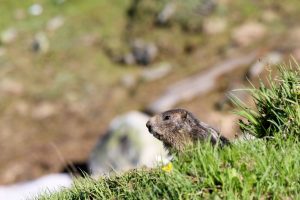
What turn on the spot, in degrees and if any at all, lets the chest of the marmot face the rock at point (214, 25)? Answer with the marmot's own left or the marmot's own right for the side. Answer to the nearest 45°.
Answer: approximately 90° to the marmot's own right

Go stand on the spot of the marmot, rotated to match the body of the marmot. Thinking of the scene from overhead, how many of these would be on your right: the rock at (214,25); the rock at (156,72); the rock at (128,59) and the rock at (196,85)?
4

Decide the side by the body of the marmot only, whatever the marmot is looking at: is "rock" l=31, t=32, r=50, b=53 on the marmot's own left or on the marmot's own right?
on the marmot's own right

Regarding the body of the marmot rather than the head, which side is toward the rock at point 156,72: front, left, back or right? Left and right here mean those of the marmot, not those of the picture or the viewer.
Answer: right

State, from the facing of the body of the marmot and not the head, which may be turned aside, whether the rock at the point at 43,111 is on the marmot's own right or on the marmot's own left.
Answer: on the marmot's own right

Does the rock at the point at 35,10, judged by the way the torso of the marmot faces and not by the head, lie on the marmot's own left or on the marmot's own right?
on the marmot's own right

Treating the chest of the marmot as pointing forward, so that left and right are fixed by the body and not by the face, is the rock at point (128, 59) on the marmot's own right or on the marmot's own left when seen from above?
on the marmot's own right

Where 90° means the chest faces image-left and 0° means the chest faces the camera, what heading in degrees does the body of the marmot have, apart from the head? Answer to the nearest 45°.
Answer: approximately 90°

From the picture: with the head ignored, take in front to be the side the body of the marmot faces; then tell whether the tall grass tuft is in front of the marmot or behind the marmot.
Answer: behind
